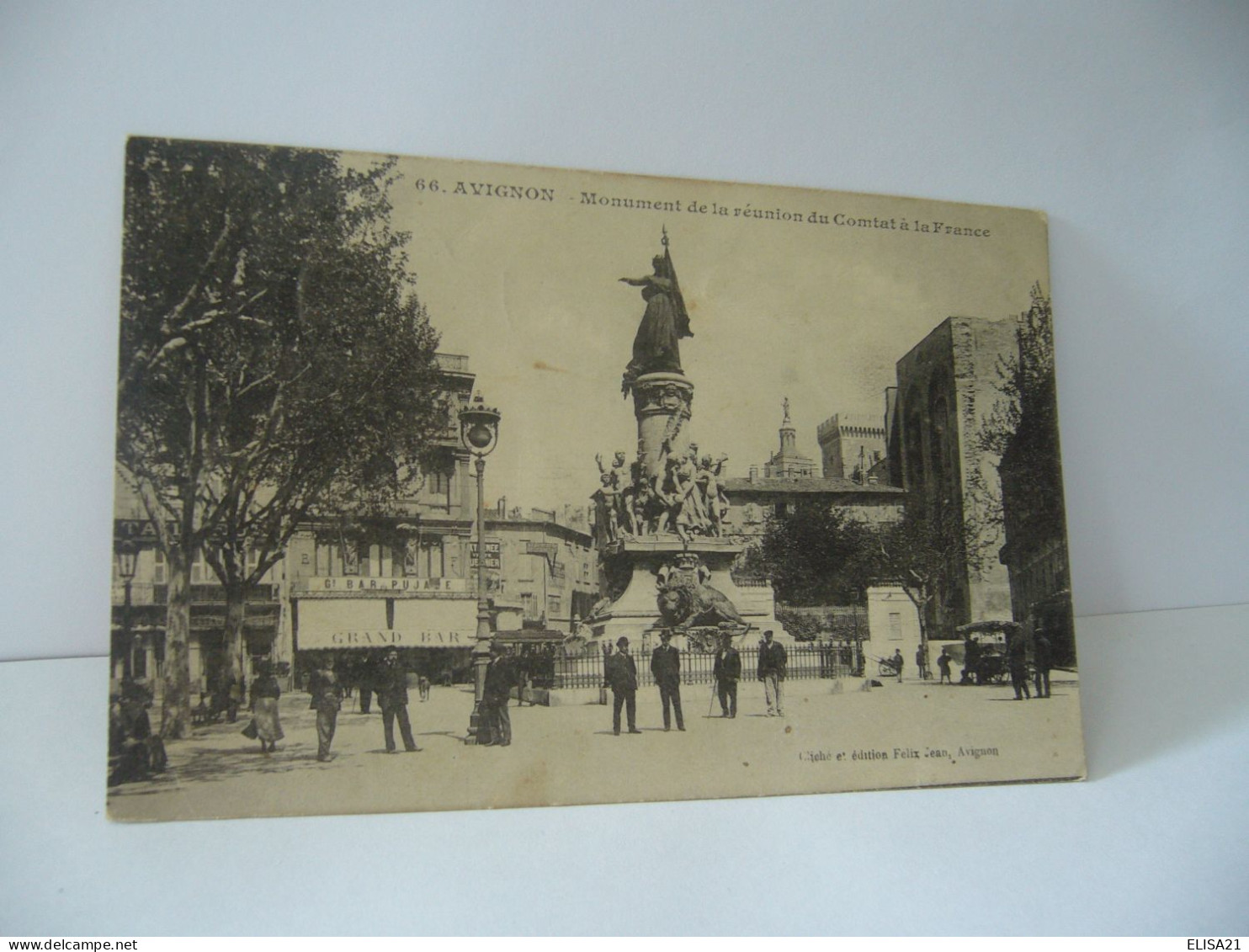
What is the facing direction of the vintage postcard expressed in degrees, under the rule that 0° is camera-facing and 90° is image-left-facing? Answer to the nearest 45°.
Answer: approximately 0°
